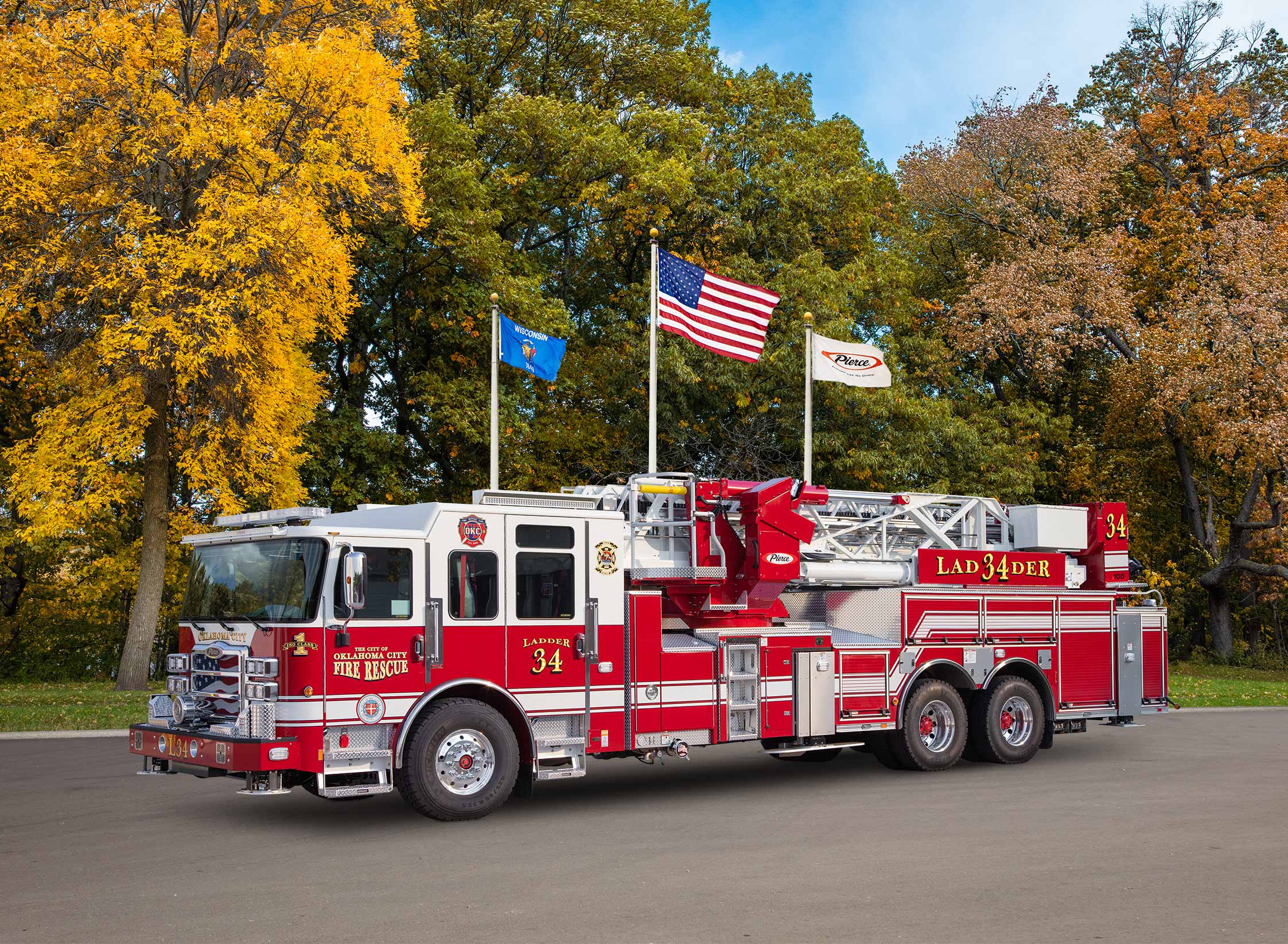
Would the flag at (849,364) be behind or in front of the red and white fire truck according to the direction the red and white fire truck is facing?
behind

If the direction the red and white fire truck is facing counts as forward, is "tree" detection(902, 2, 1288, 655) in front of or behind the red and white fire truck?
behind

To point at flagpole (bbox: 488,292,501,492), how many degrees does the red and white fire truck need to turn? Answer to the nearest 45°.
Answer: approximately 135° to its right

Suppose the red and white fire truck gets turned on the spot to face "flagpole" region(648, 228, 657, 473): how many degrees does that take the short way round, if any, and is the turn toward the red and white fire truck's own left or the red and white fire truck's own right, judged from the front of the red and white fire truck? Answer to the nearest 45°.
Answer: approximately 135° to the red and white fire truck's own right

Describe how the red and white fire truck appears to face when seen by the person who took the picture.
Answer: facing the viewer and to the left of the viewer

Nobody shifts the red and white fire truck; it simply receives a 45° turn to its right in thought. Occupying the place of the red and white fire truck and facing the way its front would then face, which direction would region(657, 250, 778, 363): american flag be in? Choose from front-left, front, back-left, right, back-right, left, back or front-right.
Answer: right
